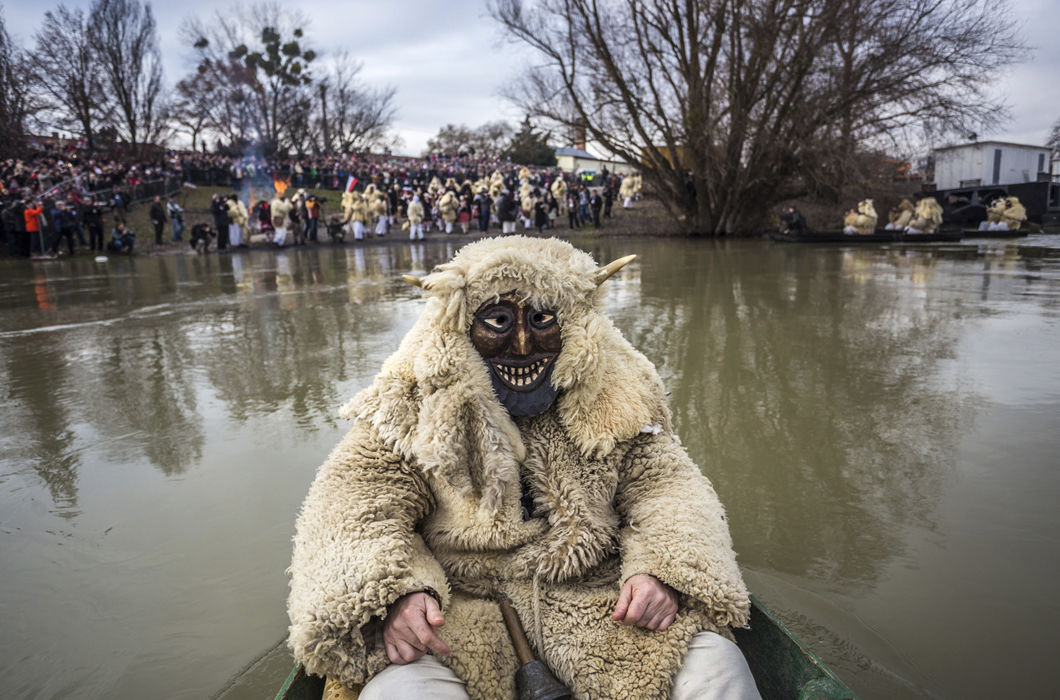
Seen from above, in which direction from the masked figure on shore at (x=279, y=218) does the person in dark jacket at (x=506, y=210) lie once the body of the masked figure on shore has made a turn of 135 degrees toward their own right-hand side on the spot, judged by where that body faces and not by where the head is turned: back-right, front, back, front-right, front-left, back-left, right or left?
back-right

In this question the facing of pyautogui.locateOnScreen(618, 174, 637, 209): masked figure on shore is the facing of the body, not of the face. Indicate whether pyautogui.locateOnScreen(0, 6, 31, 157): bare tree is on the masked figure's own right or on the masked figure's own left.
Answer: on the masked figure's own right

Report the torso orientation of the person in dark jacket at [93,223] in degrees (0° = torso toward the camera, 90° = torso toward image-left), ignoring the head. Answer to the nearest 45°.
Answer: approximately 0°

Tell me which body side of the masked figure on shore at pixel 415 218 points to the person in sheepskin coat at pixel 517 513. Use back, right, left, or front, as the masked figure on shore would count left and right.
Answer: front
